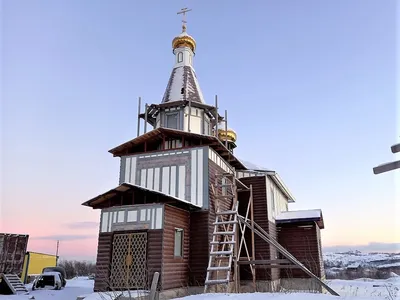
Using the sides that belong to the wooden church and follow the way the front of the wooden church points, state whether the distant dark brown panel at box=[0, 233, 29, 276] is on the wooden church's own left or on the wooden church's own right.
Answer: on the wooden church's own right

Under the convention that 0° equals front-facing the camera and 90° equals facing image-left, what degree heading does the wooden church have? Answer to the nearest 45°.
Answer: approximately 45°

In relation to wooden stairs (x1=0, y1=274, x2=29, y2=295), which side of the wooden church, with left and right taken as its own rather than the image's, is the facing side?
right

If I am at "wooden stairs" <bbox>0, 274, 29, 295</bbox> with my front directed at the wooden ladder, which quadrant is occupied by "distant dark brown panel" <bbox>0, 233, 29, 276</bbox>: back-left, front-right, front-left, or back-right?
back-left
